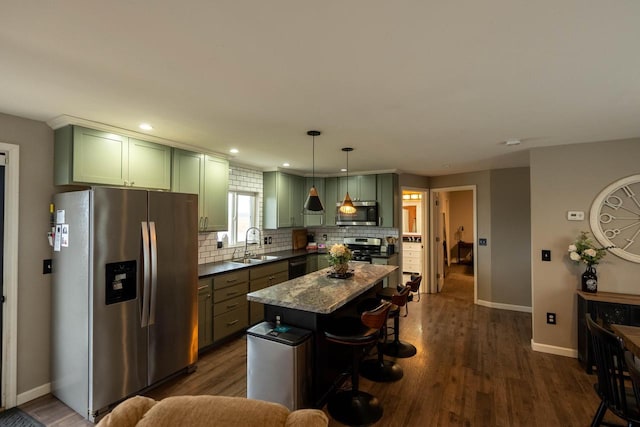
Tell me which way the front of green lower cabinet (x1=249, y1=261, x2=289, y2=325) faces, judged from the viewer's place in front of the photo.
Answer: facing the viewer and to the right of the viewer

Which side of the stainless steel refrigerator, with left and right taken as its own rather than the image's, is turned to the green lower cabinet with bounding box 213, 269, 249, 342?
left

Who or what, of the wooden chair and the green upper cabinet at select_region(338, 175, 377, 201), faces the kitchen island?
the green upper cabinet

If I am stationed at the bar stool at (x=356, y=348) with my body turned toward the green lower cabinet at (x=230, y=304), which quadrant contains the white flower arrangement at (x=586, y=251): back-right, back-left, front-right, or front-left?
back-right

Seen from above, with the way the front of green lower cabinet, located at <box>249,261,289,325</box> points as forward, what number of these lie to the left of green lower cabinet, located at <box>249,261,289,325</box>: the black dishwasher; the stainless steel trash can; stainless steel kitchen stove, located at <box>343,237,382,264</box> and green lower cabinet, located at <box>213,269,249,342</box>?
2

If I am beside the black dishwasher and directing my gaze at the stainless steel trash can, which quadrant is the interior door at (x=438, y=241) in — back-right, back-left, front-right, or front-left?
back-left

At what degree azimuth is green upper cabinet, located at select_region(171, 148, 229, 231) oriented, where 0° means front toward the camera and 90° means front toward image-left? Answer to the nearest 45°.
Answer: approximately 315°

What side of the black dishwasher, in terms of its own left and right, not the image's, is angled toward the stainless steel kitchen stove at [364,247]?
left

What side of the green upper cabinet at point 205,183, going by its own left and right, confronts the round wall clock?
front

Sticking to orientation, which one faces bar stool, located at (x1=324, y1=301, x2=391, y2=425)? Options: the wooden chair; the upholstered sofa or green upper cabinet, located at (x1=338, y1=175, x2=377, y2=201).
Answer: the green upper cabinet

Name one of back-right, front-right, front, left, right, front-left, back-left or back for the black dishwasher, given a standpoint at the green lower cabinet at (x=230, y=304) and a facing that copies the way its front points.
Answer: left

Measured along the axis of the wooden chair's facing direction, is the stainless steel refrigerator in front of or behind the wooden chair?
behind

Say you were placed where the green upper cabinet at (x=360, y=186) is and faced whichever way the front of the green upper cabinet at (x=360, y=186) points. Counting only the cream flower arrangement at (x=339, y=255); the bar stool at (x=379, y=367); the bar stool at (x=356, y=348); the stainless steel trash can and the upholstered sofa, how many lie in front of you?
5

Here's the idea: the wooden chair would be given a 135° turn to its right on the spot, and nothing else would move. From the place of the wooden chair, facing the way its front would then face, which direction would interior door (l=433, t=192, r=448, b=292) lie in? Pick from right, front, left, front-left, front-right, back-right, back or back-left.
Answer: back-right
